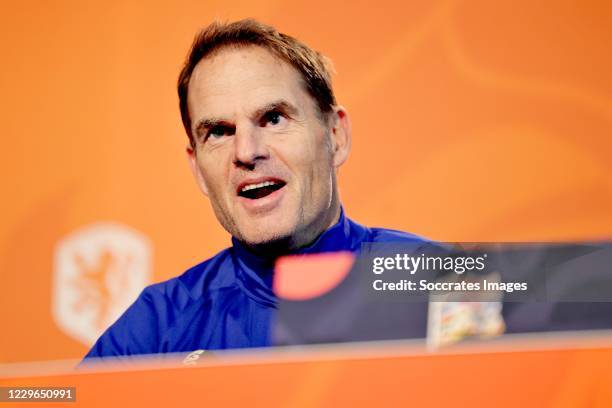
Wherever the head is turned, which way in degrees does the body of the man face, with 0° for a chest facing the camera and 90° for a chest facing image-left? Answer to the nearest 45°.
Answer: approximately 0°
